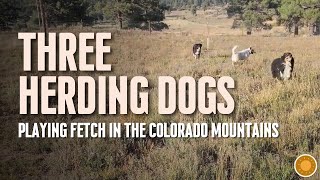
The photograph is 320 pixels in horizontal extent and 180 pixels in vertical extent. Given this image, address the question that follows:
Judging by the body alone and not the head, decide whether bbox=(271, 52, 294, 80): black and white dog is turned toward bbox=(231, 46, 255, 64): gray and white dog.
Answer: no
